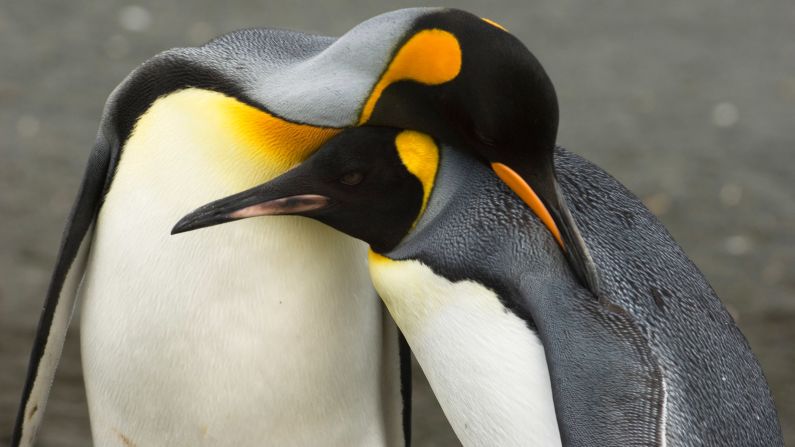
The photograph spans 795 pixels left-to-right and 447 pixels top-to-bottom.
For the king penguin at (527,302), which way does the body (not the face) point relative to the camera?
to the viewer's left
